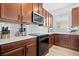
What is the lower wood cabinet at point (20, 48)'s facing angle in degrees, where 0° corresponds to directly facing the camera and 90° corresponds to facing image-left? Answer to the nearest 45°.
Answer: approximately 315°

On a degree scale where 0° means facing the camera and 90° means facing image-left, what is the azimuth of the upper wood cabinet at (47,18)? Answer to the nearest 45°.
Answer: approximately 315°

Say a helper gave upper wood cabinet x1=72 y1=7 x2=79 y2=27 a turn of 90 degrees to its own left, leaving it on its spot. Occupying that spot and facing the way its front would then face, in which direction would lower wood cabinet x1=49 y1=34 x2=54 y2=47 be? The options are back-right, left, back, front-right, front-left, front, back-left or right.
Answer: back-right

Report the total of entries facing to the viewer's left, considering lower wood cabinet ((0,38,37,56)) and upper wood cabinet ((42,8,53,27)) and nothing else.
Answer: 0
